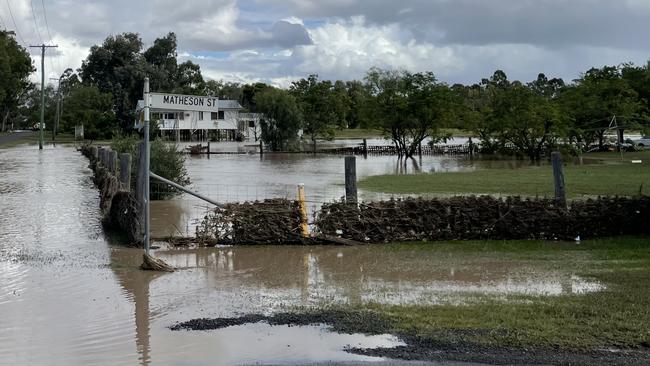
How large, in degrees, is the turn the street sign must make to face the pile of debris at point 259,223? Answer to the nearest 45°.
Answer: approximately 135° to its left

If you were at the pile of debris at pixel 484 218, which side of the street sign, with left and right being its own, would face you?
left

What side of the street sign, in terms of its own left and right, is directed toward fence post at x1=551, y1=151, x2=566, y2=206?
left

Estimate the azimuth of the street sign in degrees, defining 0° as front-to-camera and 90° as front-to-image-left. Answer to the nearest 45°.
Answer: approximately 0°

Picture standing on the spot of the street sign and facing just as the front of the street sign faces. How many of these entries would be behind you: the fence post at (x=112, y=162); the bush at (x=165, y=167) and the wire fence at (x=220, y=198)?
3

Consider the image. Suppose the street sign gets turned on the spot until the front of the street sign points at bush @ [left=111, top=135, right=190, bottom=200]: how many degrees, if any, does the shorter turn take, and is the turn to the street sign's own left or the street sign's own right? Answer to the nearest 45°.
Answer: approximately 180°

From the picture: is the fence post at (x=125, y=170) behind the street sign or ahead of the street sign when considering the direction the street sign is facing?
behind
